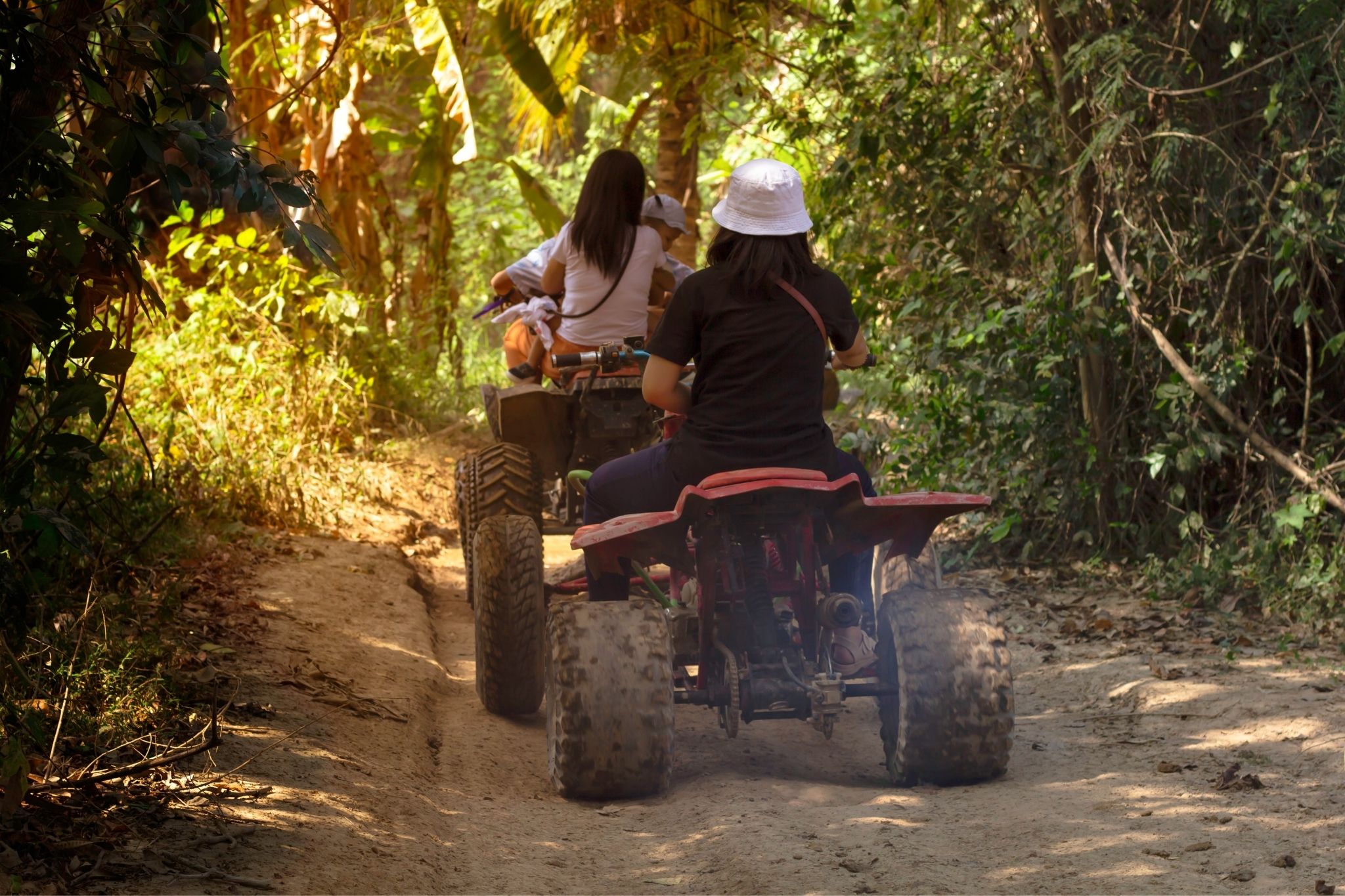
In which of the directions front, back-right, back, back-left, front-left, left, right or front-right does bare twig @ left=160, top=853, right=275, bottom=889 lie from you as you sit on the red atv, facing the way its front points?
back-left

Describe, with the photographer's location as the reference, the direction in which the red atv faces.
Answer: facing away from the viewer

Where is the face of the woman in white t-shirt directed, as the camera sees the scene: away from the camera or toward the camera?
away from the camera

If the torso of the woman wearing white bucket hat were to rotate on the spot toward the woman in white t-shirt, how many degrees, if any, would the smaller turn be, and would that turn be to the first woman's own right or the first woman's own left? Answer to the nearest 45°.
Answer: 0° — they already face them

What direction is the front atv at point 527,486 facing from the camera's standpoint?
away from the camera

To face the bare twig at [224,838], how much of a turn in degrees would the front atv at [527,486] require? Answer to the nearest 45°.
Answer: approximately 180°

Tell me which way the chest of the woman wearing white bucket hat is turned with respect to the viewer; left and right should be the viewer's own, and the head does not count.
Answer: facing away from the viewer

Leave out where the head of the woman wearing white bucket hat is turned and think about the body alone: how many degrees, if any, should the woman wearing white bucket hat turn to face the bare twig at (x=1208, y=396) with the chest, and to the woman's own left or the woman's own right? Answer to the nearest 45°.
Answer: approximately 45° to the woman's own right

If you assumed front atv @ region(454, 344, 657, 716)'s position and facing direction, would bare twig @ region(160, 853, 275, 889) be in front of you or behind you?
behind
